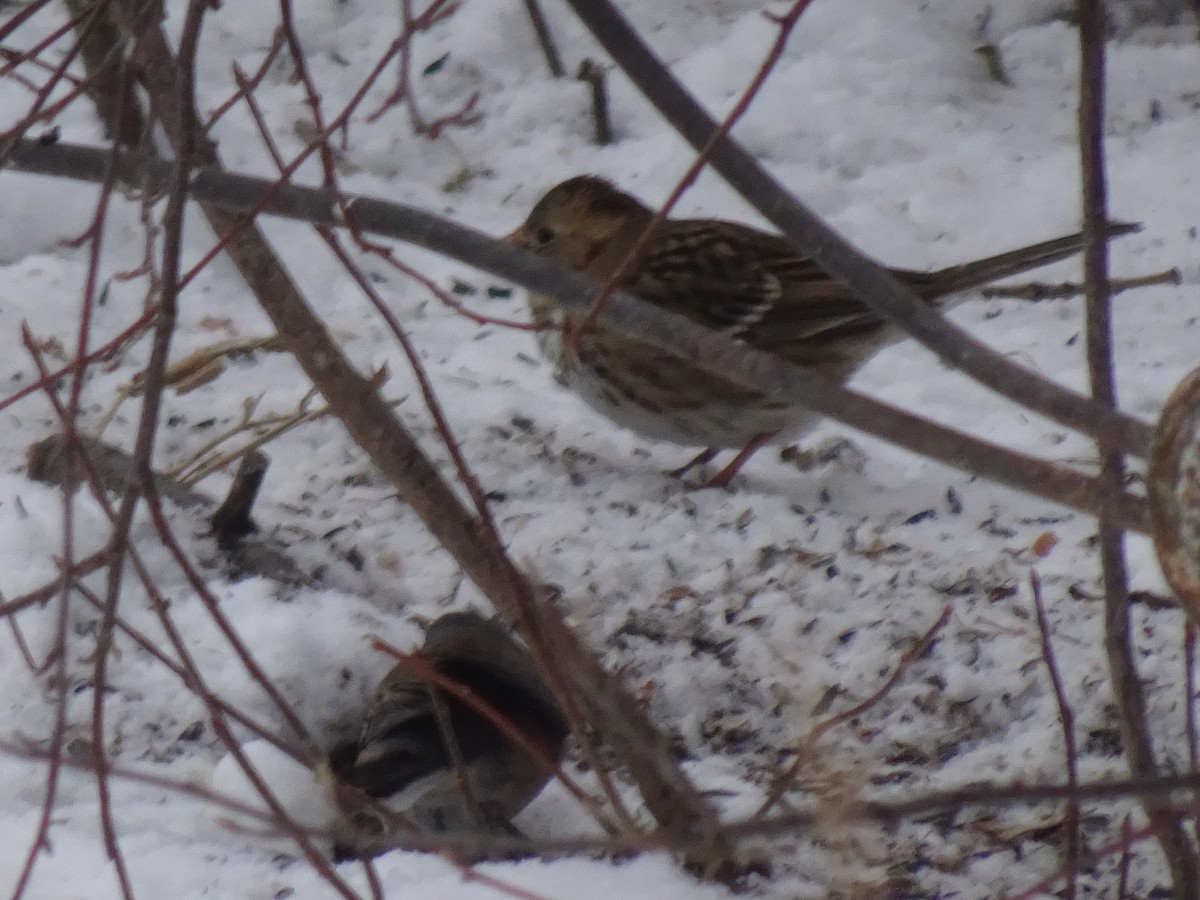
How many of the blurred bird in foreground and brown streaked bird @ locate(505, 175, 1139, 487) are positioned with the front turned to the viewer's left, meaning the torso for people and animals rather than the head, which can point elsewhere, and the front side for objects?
1

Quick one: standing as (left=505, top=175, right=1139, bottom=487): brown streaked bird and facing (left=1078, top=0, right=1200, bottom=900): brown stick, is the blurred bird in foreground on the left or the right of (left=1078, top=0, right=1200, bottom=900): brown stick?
right

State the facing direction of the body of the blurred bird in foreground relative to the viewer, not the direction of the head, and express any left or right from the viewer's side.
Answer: facing to the right of the viewer

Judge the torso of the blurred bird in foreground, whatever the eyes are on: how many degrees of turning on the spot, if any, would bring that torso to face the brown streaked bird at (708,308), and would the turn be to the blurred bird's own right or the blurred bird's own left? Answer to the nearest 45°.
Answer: approximately 45° to the blurred bird's own left

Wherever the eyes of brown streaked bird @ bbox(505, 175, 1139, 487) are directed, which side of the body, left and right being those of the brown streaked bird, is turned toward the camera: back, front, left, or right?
left

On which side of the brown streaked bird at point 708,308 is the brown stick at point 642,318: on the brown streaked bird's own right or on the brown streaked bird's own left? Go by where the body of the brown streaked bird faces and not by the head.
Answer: on the brown streaked bird's own left

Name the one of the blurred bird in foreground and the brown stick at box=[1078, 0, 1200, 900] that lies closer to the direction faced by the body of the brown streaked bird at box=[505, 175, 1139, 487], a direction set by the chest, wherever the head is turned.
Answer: the blurred bird in foreground

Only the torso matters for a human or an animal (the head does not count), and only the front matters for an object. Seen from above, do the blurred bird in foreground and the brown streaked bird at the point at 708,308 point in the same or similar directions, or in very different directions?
very different directions

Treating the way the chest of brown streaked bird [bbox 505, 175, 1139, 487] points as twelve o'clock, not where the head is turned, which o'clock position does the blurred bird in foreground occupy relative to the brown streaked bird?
The blurred bird in foreground is roughly at 10 o'clock from the brown streaked bird.

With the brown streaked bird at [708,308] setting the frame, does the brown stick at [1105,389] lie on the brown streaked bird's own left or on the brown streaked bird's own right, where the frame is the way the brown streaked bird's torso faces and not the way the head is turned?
on the brown streaked bird's own left
